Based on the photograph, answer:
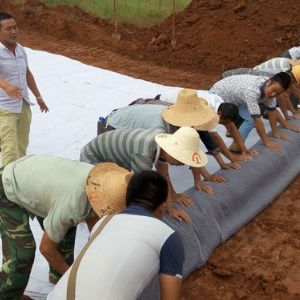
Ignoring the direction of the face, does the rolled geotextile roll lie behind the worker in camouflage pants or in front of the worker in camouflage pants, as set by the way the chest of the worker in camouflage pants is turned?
in front

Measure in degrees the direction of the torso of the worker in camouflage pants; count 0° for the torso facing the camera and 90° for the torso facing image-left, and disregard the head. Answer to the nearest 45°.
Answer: approximately 270°
